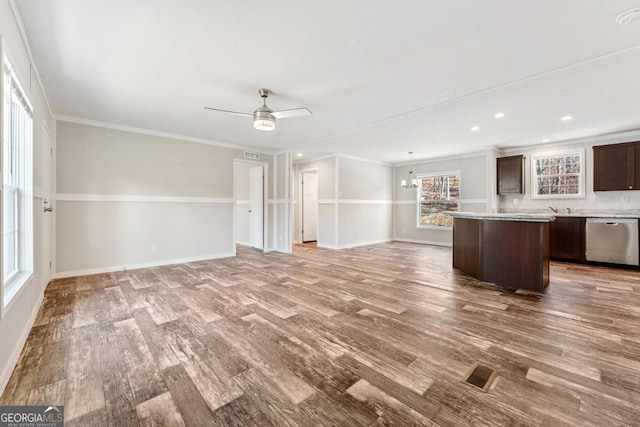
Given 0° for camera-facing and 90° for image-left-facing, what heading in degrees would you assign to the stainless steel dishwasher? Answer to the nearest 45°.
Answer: approximately 0°

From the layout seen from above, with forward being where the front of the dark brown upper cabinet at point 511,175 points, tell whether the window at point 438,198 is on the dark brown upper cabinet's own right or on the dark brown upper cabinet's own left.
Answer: on the dark brown upper cabinet's own right

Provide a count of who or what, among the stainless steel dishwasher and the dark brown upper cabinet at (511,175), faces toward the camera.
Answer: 2

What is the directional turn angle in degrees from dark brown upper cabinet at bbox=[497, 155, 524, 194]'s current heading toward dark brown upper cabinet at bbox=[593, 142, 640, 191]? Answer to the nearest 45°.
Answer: approximately 90° to its left

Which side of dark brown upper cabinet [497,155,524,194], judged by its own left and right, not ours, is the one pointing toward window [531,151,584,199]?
left

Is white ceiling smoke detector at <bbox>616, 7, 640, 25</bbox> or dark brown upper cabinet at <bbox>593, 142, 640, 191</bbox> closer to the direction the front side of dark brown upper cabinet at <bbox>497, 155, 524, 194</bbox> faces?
the white ceiling smoke detector

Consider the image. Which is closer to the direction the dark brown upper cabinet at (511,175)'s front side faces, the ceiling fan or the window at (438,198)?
the ceiling fan

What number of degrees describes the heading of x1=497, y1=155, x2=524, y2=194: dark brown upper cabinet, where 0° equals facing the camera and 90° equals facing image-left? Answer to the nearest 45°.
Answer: approximately 0°
